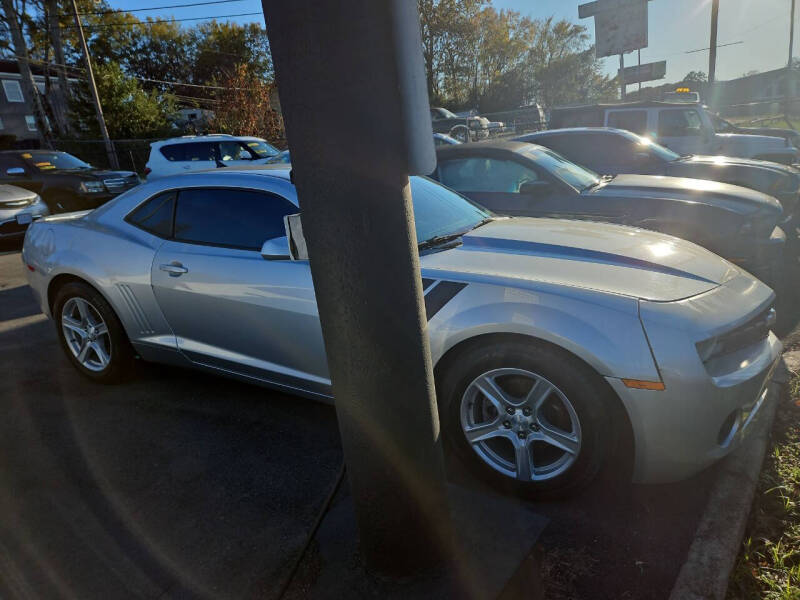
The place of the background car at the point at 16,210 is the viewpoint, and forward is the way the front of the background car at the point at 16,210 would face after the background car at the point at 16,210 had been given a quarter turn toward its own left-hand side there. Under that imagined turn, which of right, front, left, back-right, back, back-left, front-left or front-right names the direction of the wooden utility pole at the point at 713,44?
front-right

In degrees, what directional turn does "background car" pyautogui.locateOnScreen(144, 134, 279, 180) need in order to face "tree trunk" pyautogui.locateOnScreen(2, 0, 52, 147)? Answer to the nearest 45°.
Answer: approximately 135° to its left

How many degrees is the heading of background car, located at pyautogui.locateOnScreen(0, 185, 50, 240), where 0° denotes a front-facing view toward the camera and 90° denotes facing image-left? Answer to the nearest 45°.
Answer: approximately 315°

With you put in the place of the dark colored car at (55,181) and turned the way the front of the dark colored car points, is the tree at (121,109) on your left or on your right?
on your left

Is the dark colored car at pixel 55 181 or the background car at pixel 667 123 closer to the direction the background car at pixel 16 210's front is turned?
the background car

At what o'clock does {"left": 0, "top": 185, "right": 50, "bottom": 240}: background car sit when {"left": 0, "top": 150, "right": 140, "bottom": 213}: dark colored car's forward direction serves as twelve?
The background car is roughly at 2 o'clock from the dark colored car.

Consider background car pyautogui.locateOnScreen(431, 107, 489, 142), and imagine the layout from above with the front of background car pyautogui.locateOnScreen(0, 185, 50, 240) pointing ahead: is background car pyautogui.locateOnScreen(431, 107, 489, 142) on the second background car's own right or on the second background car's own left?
on the second background car's own left

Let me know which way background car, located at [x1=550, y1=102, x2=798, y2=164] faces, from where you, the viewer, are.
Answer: facing to the right of the viewer

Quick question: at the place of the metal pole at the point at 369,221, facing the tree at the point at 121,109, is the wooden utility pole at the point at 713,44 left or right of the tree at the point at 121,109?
right

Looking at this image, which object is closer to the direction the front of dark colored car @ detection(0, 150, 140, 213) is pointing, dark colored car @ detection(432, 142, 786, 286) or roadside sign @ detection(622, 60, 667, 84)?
the dark colored car

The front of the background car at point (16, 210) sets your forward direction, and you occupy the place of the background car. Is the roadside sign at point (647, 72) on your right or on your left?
on your left

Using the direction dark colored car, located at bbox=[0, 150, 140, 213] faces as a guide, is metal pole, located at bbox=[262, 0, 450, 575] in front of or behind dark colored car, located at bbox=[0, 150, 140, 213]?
in front
